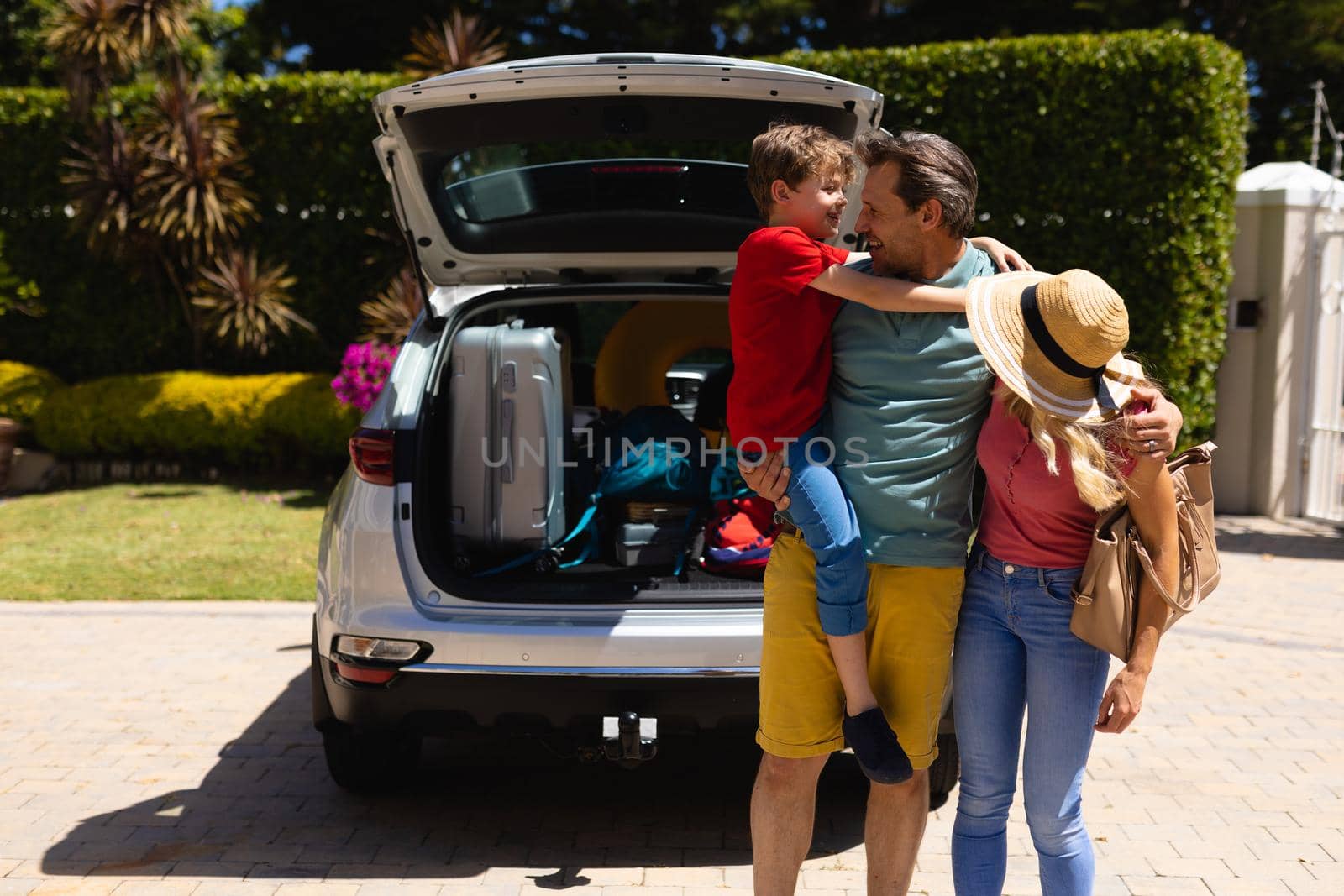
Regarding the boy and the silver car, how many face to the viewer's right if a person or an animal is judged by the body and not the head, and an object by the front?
1

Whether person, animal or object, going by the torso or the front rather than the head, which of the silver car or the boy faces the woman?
the boy

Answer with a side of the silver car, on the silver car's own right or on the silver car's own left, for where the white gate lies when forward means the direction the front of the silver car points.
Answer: on the silver car's own right

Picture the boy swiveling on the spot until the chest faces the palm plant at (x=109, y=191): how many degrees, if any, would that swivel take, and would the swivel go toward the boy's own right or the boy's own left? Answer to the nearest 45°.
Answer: approximately 135° to the boy's own left

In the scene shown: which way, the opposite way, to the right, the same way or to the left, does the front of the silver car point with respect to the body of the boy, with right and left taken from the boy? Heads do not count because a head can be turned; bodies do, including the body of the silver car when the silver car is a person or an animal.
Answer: to the left

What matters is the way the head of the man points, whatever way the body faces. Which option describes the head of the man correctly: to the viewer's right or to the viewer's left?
to the viewer's left

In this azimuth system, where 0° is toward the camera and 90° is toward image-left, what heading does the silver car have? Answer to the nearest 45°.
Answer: approximately 180°

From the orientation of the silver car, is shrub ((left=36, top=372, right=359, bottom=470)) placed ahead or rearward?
ahead

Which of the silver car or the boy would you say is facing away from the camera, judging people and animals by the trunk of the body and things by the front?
the silver car

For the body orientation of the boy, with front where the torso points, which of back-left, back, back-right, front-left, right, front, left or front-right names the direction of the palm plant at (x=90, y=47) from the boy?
back-left

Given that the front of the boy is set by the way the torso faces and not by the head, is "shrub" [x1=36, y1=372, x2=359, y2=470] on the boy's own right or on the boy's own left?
on the boy's own left

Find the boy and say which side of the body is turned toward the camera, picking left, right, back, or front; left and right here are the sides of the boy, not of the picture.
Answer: right

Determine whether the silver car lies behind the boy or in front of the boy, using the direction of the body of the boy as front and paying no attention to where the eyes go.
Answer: behind

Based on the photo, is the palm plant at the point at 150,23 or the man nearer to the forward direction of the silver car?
the palm plant

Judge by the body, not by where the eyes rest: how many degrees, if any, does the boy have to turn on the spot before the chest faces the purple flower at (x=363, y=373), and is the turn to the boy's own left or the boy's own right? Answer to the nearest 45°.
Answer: approximately 135° to the boy's own left
